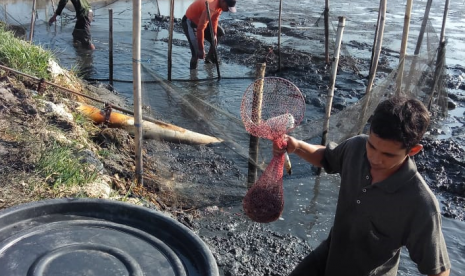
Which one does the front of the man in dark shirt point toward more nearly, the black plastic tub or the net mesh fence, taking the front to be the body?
the black plastic tub

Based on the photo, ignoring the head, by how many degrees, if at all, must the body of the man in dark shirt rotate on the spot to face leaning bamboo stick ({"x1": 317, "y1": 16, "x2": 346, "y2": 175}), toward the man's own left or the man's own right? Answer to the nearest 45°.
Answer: approximately 135° to the man's own right

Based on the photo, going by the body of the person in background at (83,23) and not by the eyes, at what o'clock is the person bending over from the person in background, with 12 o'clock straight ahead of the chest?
The person bending over is roughly at 8 o'clock from the person in background.

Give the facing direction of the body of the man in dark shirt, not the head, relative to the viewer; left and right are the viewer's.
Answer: facing the viewer and to the left of the viewer

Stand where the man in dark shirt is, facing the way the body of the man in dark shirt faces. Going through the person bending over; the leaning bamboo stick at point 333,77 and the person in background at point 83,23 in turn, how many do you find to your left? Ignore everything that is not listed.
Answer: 0

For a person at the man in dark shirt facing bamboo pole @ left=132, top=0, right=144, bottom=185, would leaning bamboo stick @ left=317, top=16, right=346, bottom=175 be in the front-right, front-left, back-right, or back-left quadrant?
front-right

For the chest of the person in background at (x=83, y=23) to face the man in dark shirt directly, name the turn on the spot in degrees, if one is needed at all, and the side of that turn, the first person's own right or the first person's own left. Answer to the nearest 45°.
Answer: approximately 90° to the first person's own left

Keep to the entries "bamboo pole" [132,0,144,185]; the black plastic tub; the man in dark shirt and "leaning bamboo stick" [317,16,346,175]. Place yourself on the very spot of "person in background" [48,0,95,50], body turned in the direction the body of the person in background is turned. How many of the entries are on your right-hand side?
0

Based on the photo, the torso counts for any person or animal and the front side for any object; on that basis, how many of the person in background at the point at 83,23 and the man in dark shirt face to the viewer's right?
0

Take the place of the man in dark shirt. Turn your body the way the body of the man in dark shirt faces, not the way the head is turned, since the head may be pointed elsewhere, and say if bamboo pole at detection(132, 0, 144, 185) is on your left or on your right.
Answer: on your right

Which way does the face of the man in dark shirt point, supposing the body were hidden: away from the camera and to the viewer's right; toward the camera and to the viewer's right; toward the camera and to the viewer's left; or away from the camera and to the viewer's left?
toward the camera and to the viewer's left

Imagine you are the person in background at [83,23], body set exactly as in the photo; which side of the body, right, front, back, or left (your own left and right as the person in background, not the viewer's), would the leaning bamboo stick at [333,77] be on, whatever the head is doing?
left

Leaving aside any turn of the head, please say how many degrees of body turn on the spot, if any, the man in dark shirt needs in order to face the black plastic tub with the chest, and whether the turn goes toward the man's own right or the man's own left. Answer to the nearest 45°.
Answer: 0° — they already face it

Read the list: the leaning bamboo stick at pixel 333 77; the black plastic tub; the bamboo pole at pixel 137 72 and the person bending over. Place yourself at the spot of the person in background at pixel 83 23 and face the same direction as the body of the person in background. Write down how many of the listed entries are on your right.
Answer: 0
